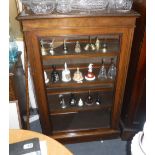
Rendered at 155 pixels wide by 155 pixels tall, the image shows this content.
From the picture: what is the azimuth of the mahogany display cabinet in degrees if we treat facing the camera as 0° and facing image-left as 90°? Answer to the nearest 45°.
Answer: approximately 0°
